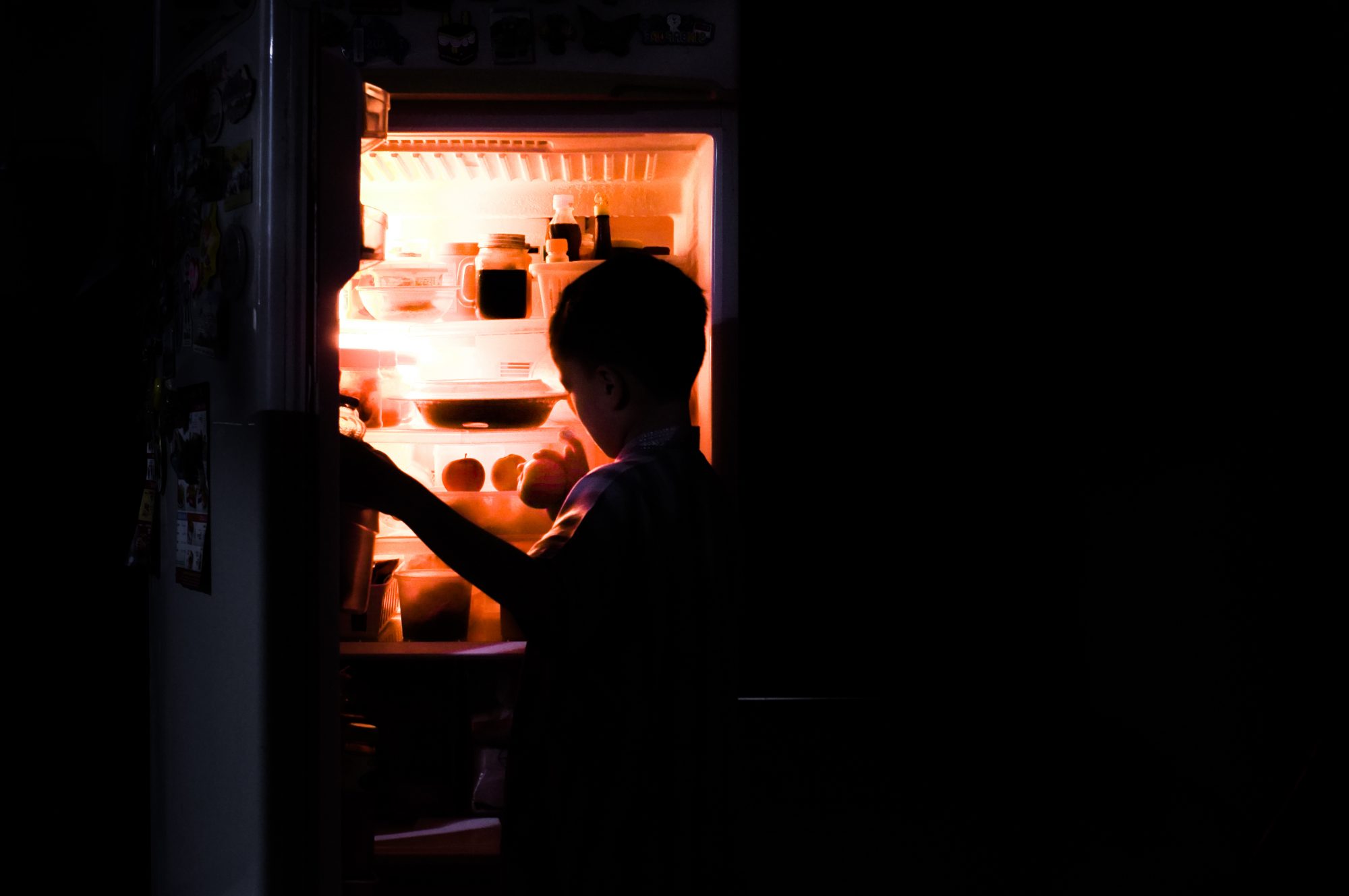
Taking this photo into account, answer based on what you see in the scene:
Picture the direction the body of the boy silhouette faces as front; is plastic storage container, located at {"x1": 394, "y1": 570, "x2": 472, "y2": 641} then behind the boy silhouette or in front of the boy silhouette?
in front

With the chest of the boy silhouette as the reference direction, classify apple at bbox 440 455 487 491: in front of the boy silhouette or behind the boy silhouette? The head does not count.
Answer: in front

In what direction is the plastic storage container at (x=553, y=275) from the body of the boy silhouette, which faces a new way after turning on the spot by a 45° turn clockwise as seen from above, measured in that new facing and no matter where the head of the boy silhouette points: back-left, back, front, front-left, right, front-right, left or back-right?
front

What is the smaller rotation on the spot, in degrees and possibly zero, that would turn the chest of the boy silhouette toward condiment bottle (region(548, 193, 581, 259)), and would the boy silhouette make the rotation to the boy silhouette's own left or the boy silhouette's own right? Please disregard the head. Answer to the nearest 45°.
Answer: approximately 45° to the boy silhouette's own right

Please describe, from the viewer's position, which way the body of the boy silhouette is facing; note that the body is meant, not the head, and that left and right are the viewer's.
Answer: facing away from the viewer and to the left of the viewer

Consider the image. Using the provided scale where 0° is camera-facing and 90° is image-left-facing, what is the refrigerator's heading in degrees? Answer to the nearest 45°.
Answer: approximately 0°
